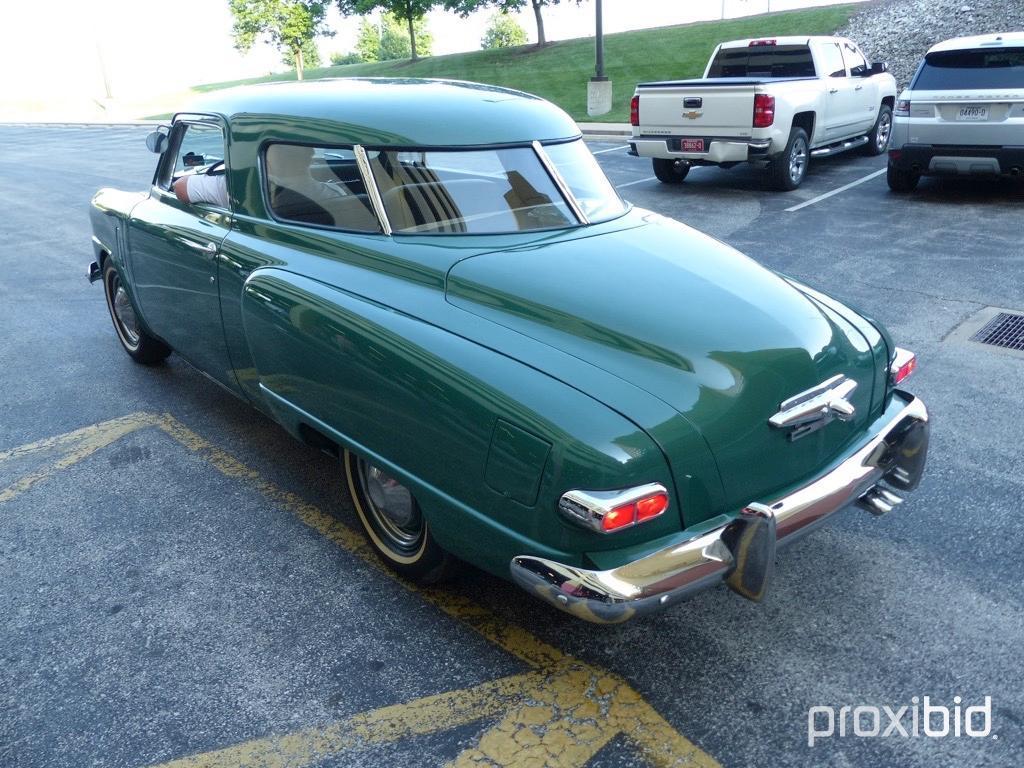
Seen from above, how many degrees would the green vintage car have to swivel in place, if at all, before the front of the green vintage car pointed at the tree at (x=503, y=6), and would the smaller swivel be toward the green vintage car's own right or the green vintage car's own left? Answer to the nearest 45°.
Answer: approximately 45° to the green vintage car's own right

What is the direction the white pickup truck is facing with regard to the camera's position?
facing away from the viewer and to the right of the viewer

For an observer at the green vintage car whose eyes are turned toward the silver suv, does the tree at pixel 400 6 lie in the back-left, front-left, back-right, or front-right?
front-left

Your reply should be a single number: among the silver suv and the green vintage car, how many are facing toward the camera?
0

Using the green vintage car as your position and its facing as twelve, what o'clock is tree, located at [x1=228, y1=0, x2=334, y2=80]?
The tree is roughly at 1 o'clock from the green vintage car.

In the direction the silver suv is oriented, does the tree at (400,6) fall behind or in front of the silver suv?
in front

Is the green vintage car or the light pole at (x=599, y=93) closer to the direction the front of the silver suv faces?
the light pole

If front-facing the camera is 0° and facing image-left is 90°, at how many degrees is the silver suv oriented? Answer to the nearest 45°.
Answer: approximately 180°

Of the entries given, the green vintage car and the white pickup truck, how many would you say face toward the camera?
0

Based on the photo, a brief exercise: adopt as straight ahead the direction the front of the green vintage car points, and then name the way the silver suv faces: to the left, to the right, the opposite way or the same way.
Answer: to the right

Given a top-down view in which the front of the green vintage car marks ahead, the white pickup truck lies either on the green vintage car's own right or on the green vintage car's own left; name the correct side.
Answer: on the green vintage car's own right

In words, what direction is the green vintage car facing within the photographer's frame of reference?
facing away from the viewer and to the left of the viewer

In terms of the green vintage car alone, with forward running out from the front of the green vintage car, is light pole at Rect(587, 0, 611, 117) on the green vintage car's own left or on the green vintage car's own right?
on the green vintage car's own right

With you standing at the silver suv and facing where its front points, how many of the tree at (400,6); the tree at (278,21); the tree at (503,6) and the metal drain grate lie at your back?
1

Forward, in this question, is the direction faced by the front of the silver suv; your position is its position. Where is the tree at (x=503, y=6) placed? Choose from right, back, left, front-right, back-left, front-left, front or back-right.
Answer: front-left

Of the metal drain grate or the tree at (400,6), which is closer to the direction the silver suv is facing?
the tree

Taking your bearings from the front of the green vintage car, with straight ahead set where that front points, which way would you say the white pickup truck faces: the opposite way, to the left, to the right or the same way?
to the right

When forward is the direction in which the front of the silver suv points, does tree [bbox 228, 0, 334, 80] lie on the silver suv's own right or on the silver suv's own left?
on the silver suv's own left
